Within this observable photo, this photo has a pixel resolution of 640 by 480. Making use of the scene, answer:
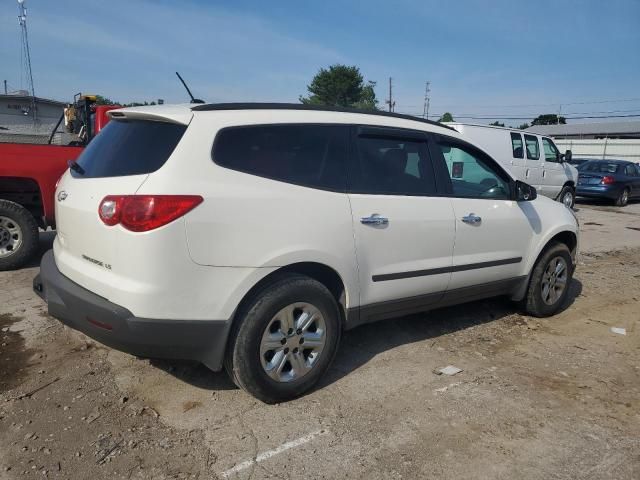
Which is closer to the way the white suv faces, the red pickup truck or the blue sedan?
the blue sedan

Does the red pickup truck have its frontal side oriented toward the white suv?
no

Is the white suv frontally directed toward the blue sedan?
yes

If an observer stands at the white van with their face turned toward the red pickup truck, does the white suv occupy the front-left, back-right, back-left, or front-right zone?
front-left

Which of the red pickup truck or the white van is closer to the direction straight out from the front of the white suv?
the white van

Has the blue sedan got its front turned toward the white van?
no

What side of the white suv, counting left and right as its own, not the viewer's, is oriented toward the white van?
front

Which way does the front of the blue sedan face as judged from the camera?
facing away from the viewer and to the right of the viewer

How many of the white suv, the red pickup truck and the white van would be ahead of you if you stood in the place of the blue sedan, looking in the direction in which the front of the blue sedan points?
0
